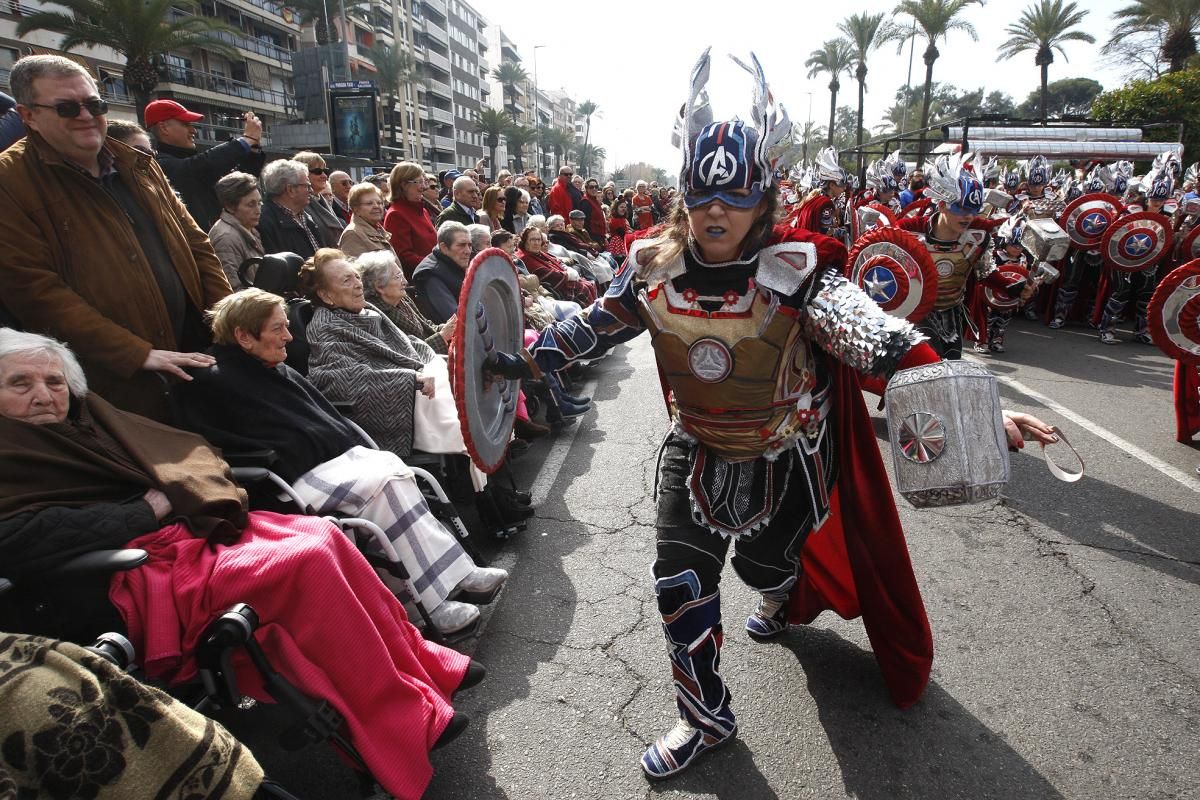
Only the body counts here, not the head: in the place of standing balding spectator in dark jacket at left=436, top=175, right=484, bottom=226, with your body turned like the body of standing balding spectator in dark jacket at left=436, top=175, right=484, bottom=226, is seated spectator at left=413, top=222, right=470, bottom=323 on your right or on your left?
on your right

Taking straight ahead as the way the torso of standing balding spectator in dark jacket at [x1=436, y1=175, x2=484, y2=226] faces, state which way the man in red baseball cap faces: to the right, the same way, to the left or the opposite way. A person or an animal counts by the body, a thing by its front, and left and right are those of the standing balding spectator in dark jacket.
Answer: the same way

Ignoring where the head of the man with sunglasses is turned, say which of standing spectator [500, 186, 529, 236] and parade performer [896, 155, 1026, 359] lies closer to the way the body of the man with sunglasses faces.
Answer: the parade performer

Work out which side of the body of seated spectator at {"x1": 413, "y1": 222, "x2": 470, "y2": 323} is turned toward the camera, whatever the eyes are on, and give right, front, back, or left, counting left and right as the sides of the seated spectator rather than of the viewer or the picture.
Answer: right

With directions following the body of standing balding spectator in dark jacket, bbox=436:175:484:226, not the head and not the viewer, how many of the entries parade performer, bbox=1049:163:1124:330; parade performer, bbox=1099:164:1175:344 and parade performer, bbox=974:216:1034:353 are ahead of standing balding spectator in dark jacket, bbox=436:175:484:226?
3

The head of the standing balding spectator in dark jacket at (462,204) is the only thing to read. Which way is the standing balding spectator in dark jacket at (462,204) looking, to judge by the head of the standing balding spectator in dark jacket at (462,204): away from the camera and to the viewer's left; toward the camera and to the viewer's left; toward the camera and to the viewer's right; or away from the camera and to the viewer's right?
toward the camera and to the viewer's right

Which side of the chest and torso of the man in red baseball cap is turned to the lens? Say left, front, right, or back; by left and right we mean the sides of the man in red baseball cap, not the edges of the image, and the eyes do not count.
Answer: right

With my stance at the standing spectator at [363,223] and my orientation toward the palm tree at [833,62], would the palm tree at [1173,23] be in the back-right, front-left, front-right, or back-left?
front-right

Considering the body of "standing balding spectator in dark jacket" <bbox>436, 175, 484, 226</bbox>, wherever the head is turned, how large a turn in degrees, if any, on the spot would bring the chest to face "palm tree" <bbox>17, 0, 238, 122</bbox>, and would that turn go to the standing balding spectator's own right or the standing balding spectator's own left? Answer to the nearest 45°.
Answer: approximately 135° to the standing balding spectator's own left

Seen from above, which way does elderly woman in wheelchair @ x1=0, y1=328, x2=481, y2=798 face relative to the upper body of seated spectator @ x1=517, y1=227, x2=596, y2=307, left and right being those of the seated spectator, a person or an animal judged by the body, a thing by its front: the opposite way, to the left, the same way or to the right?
the same way

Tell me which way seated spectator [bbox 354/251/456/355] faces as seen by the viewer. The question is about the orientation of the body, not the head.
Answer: to the viewer's right

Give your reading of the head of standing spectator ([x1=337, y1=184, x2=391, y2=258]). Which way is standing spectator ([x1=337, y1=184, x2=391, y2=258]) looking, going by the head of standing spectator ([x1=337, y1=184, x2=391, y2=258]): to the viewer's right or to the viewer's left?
to the viewer's right

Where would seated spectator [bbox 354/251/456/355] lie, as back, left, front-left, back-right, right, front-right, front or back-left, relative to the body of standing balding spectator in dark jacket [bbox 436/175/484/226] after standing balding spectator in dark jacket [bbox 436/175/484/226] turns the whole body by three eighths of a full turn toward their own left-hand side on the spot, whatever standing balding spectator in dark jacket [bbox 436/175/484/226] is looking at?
back-left

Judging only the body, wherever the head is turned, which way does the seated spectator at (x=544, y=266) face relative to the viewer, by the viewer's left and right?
facing the viewer and to the right of the viewer

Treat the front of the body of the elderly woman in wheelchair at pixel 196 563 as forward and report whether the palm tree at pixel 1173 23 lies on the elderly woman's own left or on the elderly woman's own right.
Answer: on the elderly woman's own left

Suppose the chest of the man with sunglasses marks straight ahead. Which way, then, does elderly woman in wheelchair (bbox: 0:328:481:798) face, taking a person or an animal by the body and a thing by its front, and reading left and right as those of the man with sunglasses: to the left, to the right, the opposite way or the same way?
the same way
